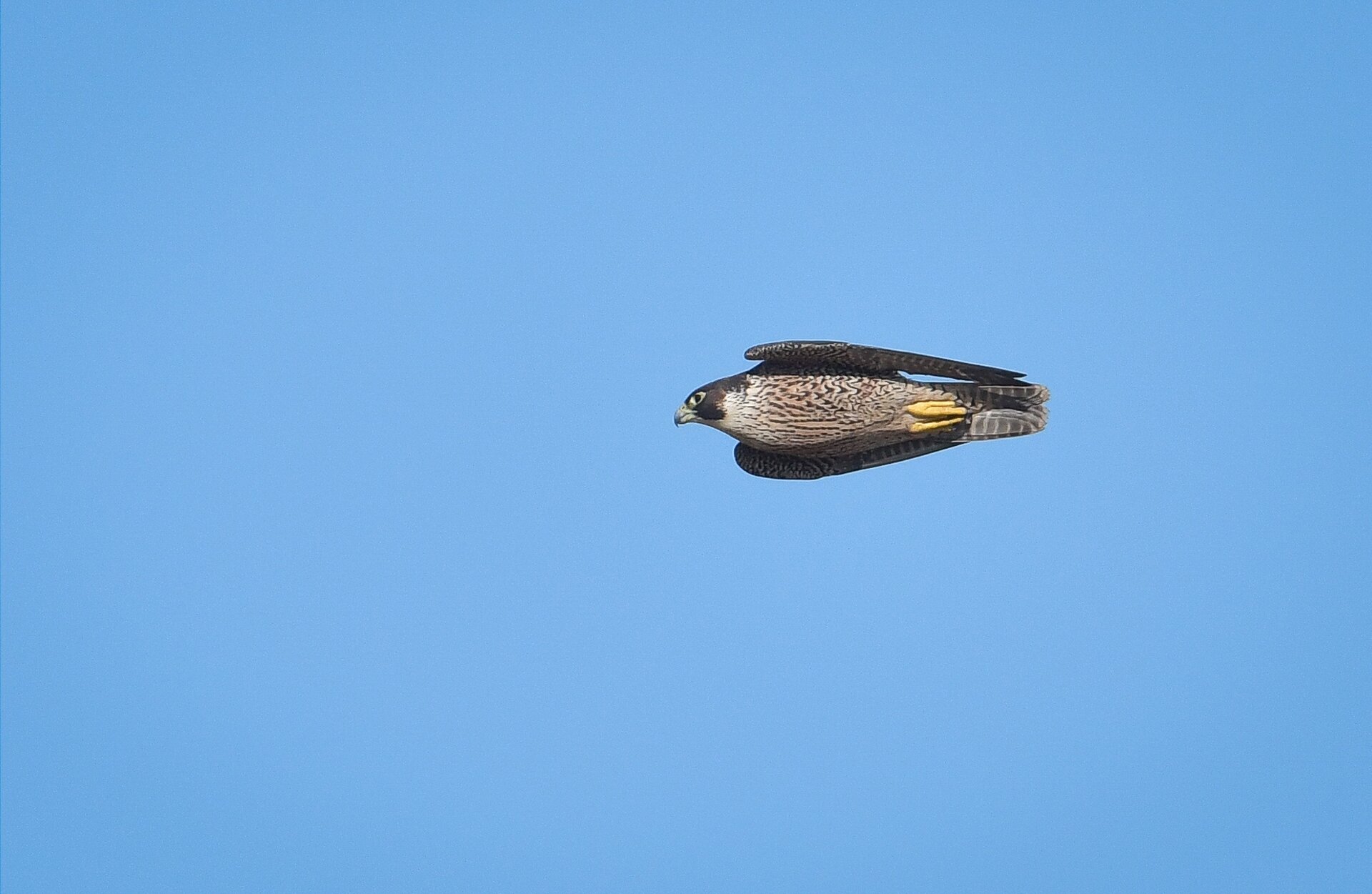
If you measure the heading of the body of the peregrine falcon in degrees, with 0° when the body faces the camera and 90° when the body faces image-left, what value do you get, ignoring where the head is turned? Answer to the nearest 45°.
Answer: approximately 90°
